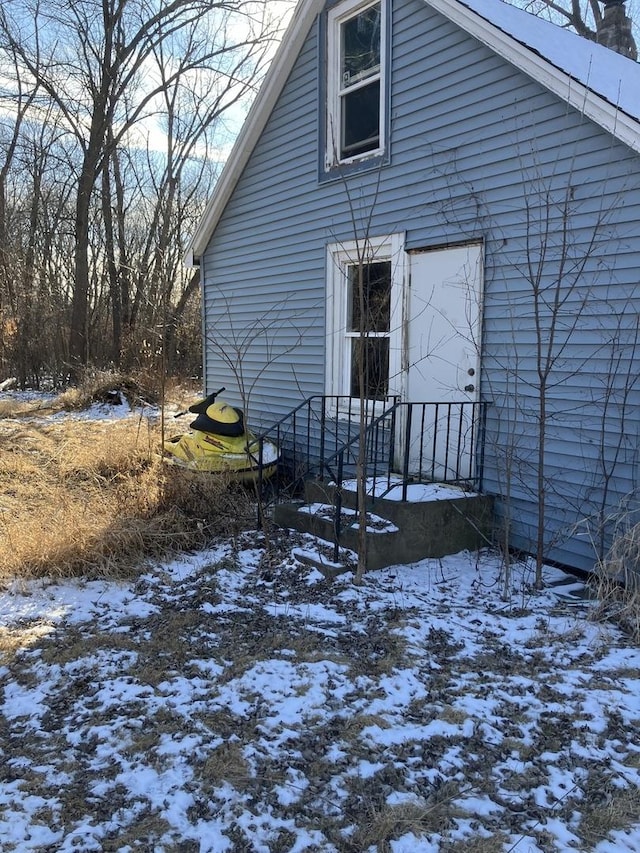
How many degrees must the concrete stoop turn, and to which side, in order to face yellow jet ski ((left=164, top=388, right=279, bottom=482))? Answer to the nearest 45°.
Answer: approximately 90° to its right

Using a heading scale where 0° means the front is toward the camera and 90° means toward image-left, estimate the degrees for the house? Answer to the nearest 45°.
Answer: approximately 45°

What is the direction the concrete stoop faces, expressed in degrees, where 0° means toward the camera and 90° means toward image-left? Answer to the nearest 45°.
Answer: approximately 45°
